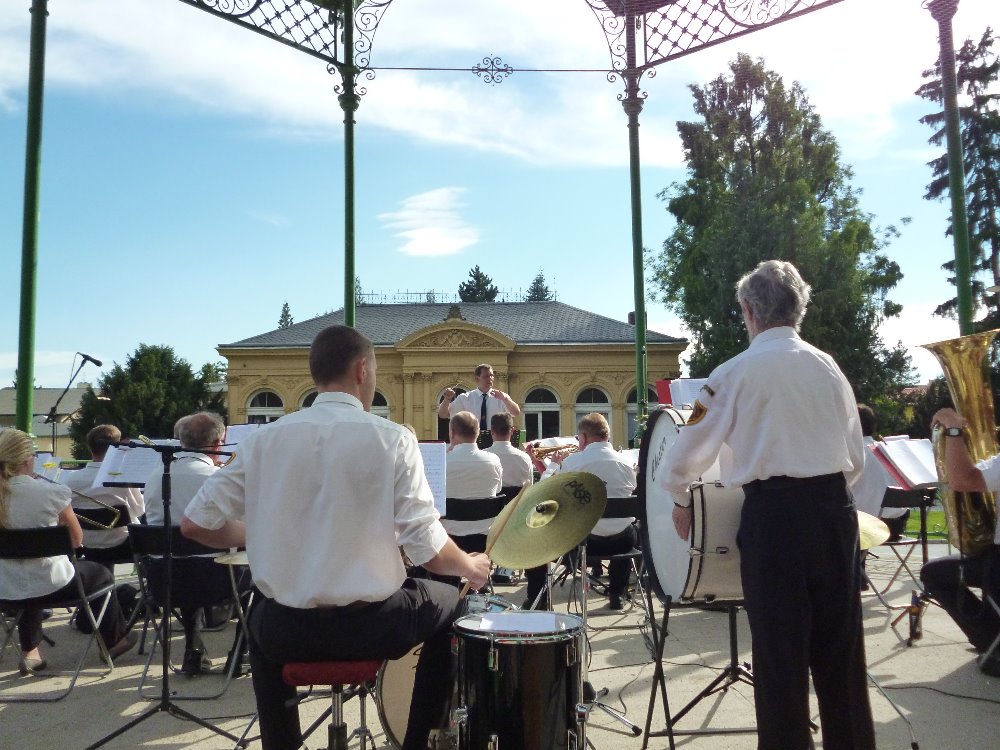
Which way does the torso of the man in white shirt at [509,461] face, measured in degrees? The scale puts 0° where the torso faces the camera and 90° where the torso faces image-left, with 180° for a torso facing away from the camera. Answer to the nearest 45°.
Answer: approximately 180°

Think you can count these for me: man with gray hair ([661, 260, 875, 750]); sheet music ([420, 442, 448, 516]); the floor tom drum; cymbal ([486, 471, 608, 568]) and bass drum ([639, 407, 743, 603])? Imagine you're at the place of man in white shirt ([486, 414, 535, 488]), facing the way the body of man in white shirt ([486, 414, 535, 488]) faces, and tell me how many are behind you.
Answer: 5

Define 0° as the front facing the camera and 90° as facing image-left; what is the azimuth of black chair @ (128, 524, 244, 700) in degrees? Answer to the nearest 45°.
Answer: approximately 225°

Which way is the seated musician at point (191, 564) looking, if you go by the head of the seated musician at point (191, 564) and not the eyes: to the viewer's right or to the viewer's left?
to the viewer's right

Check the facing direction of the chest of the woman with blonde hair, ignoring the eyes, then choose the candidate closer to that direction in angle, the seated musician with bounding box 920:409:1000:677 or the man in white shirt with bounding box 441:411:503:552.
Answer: the man in white shirt

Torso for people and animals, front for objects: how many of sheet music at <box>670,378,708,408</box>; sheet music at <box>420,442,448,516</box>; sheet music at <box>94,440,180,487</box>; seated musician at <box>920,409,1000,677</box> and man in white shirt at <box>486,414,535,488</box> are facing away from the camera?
1

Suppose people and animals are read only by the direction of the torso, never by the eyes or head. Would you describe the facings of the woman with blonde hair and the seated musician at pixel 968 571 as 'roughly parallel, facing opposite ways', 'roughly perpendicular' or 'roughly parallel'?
roughly perpendicular

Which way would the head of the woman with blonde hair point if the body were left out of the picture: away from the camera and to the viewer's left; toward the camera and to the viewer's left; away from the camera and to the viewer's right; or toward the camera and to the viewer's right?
away from the camera and to the viewer's right

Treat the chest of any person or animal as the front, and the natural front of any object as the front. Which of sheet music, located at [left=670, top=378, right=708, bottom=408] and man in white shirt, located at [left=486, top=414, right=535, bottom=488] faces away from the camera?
the man in white shirt

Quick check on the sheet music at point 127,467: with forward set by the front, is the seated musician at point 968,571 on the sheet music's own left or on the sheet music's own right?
on the sheet music's own left

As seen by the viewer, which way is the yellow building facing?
toward the camera

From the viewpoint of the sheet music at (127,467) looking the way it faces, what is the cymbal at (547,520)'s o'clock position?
The cymbal is roughly at 11 o'clock from the sheet music.

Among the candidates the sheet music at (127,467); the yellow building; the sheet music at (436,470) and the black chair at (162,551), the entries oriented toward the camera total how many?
3

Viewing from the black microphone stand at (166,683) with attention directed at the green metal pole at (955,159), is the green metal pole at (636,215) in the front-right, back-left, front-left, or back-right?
front-left

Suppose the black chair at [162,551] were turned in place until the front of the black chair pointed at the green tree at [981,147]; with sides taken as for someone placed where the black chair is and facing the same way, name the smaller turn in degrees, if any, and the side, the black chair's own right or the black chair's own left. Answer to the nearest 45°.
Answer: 0° — it already faces it

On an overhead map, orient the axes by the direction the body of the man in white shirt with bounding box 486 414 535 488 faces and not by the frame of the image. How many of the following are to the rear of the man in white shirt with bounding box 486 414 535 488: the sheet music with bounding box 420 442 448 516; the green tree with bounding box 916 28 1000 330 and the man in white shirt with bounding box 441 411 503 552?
2

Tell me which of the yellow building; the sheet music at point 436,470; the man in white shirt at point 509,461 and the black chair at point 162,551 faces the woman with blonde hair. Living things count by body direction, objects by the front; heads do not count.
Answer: the yellow building

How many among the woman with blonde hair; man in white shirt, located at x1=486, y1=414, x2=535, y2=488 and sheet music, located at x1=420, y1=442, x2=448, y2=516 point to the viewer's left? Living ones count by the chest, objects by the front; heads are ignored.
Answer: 0

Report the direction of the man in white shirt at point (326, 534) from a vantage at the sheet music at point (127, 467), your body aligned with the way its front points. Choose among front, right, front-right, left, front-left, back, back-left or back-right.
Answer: front

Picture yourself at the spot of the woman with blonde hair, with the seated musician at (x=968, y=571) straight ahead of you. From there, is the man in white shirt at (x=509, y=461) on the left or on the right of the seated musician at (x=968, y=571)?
left

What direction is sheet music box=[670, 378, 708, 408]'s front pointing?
toward the camera
